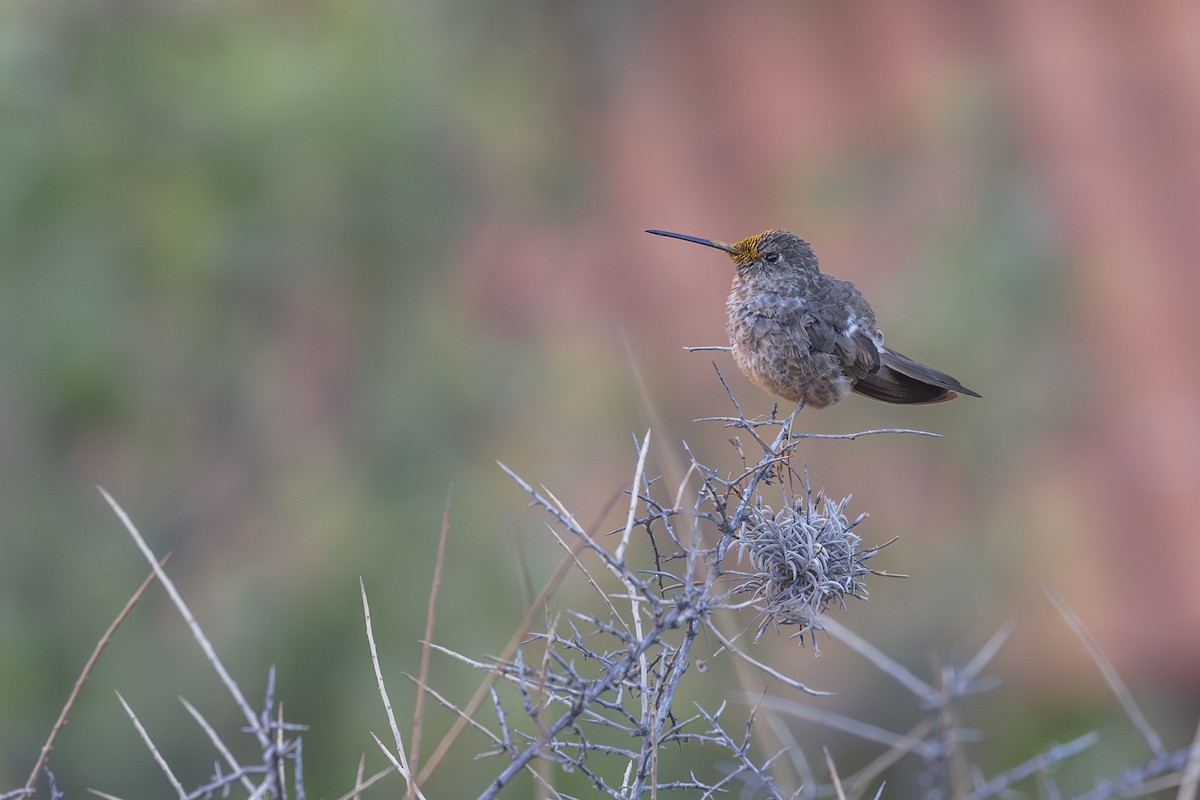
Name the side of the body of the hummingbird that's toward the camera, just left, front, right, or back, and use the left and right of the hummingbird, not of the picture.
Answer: left
